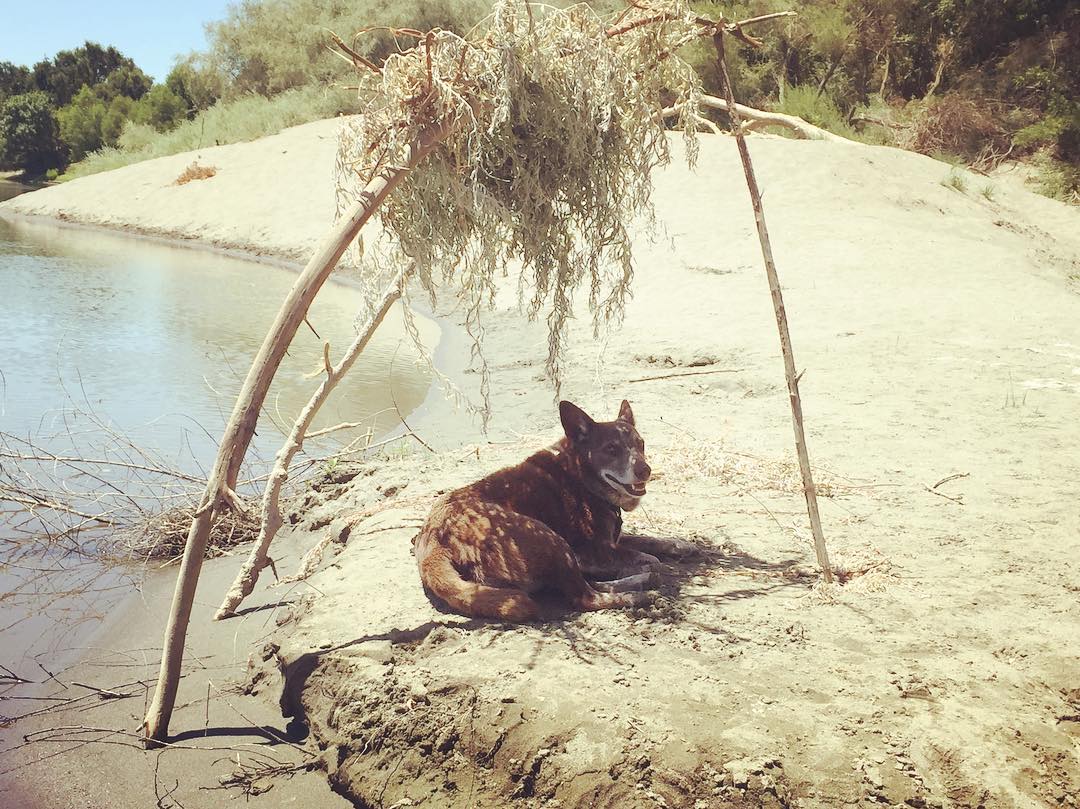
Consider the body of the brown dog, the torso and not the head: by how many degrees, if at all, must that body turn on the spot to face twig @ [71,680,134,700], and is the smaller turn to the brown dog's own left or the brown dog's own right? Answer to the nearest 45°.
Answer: approximately 180°

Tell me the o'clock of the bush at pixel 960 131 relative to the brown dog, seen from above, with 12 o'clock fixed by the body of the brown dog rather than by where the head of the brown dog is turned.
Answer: The bush is roughly at 10 o'clock from the brown dog.

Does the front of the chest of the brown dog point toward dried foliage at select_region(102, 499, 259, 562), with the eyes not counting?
no

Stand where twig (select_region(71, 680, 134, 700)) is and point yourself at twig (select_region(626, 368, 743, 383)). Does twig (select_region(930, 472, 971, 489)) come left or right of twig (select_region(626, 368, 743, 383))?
right

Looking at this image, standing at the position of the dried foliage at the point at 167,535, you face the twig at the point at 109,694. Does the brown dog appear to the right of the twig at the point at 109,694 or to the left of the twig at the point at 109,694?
left

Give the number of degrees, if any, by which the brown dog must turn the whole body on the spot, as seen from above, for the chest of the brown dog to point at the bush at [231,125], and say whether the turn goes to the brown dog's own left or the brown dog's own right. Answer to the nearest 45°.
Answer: approximately 90° to the brown dog's own left

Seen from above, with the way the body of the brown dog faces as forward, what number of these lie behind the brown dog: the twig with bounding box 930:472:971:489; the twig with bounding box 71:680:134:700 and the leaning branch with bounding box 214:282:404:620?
2

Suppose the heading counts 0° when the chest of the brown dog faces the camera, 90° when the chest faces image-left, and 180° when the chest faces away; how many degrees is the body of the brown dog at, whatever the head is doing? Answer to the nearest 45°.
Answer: approximately 270°

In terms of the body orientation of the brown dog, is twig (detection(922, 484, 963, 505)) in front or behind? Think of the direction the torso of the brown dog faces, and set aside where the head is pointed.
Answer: in front

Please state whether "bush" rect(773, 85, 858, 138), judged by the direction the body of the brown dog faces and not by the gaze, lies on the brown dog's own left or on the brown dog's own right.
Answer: on the brown dog's own left

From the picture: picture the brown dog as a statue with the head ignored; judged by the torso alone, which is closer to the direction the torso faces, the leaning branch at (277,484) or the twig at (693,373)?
the twig

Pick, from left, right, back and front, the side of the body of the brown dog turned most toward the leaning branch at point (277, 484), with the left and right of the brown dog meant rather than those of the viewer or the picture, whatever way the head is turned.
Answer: back

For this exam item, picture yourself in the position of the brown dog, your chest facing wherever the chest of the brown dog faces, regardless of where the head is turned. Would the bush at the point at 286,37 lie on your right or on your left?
on your left

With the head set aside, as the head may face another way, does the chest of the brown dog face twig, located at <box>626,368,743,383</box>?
no

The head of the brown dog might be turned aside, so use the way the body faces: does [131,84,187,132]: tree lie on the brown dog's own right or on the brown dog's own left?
on the brown dog's own left
